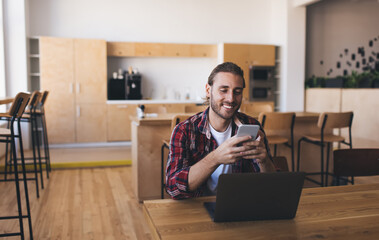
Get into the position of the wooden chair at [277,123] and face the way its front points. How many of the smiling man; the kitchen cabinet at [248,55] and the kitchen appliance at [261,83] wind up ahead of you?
2

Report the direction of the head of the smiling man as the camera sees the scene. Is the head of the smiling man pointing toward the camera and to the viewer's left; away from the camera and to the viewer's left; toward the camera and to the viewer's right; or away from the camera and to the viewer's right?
toward the camera and to the viewer's right

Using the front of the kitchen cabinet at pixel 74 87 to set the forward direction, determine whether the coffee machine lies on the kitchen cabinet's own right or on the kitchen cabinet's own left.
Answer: on the kitchen cabinet's own left

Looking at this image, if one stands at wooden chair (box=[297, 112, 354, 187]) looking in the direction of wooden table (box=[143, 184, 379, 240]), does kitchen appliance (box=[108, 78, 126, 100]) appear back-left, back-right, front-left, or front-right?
back-right

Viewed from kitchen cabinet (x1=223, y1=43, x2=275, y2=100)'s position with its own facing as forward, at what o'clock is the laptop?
The laptop is roughly at 12 o'clock from the kitchen cabinet.

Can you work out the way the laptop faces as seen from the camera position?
facing away from the viewer

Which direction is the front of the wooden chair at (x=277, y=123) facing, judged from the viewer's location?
facing away from the viewer

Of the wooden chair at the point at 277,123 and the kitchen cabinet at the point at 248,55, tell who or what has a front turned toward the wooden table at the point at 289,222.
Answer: the kitchen cabinet

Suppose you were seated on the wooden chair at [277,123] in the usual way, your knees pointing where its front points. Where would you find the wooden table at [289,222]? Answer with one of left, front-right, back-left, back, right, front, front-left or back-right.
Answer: back
